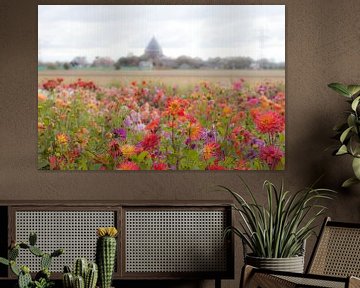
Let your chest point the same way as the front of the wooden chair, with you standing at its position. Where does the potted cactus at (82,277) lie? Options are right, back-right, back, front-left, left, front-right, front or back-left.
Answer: front

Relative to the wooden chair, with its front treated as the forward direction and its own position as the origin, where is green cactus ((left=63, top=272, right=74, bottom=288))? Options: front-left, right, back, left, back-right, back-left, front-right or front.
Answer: front

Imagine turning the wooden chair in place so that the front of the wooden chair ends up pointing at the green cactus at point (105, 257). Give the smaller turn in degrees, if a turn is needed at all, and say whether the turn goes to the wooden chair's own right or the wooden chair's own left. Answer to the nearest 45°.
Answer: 0° — it already faces it
